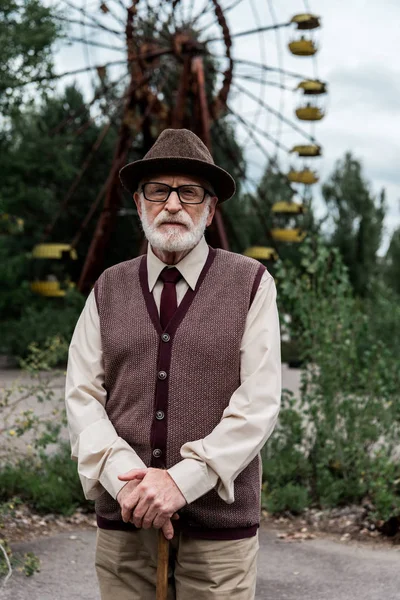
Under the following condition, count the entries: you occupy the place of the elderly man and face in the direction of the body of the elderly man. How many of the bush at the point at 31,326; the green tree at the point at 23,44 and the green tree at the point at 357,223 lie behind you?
3

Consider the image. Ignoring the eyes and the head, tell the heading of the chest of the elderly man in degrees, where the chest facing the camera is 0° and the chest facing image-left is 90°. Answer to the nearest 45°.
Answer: approximately 0°

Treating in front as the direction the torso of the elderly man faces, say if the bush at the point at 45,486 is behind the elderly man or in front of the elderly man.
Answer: behind

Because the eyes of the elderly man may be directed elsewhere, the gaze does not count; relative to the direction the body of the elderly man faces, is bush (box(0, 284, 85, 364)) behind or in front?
behind

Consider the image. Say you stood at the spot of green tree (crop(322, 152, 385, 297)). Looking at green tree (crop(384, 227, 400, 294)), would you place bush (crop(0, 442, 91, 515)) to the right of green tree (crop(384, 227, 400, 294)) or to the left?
right
